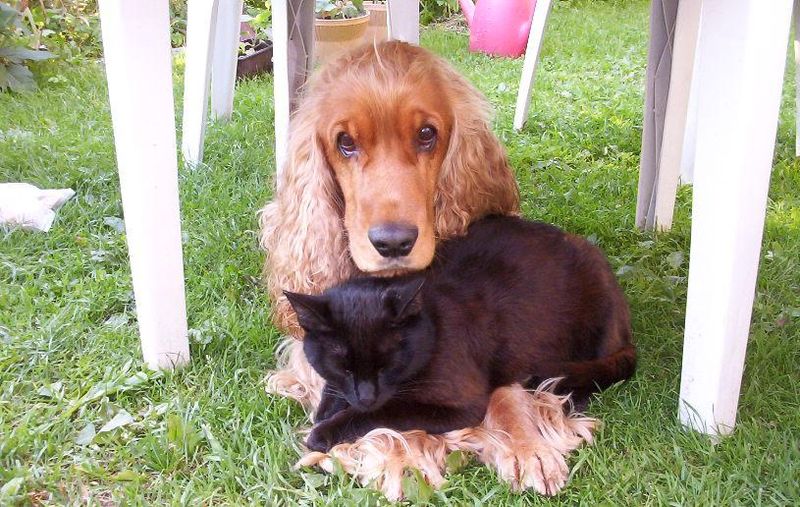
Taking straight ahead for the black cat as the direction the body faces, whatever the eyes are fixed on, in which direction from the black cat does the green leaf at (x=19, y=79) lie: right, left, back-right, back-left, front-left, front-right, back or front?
right

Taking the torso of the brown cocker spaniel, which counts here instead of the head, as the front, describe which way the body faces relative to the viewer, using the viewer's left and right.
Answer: facing the viewer

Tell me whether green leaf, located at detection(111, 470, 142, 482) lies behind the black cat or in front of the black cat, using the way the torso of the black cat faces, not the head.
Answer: in front

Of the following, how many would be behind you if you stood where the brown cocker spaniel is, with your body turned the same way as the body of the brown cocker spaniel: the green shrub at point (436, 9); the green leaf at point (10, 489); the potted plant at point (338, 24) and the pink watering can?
3

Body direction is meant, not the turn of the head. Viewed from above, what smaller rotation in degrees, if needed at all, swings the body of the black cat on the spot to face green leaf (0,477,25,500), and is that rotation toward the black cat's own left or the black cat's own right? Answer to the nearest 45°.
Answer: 0° — it already faces it

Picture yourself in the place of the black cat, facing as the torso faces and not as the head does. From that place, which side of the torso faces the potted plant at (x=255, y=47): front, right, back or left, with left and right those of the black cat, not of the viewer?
right

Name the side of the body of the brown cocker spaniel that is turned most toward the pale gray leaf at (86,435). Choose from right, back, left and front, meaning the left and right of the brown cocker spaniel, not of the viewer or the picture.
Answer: right

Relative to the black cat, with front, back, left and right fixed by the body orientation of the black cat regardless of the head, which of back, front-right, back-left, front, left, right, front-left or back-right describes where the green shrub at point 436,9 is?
back-right

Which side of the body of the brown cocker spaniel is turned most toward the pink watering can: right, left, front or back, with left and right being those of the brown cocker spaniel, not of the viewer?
back

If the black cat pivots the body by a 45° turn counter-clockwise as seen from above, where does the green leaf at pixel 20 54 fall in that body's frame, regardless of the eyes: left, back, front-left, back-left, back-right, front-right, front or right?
back-right

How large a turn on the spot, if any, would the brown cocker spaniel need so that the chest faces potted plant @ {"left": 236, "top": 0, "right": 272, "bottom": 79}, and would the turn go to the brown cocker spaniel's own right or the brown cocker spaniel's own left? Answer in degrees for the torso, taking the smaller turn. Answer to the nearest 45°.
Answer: approximately 180°

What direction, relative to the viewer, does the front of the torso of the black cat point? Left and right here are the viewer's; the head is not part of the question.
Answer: facing the viewer and to the left of the viewer

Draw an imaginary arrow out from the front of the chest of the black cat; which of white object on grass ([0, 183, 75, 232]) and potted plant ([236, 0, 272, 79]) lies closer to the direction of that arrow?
the white object on grass

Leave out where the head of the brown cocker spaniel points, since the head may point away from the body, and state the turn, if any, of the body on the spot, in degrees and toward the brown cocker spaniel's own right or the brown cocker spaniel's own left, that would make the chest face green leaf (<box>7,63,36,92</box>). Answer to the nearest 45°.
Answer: approximately 135° to the brown cocker spaniel's own right

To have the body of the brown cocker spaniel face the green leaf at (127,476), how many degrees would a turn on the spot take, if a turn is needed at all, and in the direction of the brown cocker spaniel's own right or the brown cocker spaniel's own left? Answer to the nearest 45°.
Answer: approximately 45° to the brown cocker spaniel's own right
